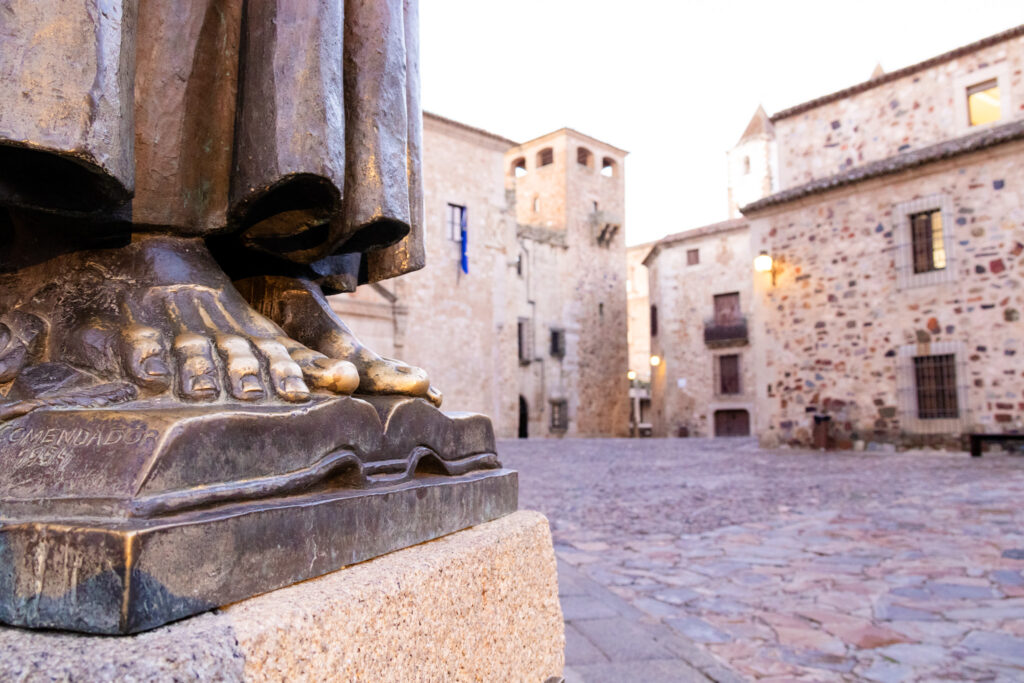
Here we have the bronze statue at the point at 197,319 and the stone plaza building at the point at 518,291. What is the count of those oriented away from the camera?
0

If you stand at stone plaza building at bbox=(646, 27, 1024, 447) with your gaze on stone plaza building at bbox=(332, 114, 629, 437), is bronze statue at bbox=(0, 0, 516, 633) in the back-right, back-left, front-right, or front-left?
back-left

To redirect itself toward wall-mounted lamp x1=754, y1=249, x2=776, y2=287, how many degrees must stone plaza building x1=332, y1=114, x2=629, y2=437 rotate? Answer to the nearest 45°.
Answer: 0° — it already faces it

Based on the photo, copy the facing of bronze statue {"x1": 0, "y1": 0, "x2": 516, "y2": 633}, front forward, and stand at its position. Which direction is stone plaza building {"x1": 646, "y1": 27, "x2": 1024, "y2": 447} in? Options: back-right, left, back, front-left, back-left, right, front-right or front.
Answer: left

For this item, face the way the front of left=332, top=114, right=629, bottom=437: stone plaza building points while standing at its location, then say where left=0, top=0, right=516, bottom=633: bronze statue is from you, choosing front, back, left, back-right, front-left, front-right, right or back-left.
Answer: front-right

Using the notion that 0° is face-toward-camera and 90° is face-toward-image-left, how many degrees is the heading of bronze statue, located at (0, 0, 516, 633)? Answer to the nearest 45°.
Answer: approximately 315°

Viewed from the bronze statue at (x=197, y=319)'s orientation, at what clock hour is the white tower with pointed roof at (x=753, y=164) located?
The white tower with pointed roof is roughly at 9 o'clock from the bronze statue.

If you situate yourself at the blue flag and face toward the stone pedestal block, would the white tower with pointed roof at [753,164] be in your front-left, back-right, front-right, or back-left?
back-left

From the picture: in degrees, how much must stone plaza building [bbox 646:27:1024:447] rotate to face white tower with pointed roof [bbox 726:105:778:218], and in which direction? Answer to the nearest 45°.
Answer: approximately 135° to its right

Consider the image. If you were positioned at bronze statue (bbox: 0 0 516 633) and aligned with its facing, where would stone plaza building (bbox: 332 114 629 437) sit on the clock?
The stone plaza building is roughly at 8 o'clock from the bronze statue.

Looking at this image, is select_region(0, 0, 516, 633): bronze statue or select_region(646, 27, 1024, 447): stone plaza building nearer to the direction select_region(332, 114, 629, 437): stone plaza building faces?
the stone plaza building

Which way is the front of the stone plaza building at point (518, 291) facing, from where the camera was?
facing the viewer and to the right of the viewer
